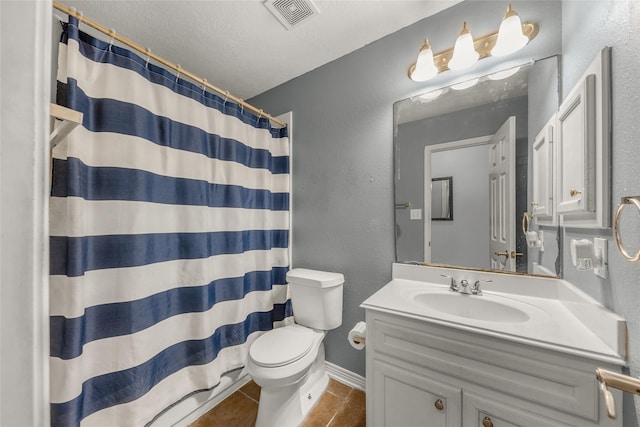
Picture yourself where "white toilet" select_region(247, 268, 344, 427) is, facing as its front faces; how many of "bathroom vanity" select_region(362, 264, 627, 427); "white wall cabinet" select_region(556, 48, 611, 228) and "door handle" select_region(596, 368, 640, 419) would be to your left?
3

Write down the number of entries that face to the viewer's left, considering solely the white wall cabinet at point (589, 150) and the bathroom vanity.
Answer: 1

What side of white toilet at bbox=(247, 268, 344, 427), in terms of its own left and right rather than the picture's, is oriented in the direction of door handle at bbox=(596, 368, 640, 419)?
left

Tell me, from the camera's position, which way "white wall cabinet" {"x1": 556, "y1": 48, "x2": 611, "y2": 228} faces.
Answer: facing to the left of the viewer

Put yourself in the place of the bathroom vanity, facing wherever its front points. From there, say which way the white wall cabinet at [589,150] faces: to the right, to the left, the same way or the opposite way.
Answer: to the right
